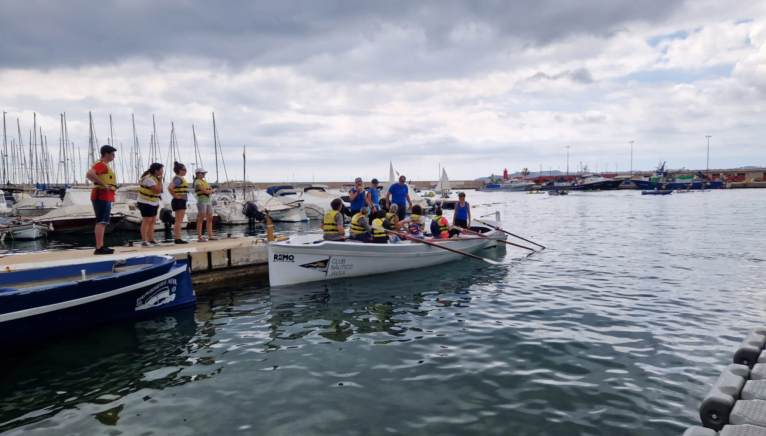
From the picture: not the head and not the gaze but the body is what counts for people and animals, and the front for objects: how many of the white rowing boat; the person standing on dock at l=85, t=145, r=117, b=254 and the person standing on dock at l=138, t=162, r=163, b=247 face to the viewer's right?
2

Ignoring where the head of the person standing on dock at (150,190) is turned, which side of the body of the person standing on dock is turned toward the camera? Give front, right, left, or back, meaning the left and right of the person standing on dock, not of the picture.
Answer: right

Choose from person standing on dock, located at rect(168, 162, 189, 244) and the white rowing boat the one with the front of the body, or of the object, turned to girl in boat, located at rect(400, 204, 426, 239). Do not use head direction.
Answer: the person standing on dock

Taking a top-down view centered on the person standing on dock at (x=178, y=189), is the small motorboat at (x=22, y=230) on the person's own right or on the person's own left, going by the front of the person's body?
on the person's own left

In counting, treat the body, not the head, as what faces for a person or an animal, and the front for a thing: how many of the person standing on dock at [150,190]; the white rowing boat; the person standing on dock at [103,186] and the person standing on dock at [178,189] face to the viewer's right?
3

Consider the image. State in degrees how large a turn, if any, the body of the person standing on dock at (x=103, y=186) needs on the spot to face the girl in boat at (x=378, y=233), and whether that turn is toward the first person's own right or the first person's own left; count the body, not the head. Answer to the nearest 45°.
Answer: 0° — they already face them

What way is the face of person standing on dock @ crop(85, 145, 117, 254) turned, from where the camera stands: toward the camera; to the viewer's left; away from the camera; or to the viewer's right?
to the viewer's right

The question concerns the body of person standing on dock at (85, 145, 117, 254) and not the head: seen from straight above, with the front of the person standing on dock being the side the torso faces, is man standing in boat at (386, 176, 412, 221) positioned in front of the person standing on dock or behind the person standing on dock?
in front

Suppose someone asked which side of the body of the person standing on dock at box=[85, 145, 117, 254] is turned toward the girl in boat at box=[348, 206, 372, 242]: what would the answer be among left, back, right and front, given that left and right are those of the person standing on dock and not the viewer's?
front

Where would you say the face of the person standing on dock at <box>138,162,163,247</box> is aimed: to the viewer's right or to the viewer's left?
to the viewer's right

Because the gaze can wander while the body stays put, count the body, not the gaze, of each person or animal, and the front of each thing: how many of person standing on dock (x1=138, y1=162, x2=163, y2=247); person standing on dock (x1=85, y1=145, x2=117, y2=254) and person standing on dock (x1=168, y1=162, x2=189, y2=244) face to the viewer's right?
3

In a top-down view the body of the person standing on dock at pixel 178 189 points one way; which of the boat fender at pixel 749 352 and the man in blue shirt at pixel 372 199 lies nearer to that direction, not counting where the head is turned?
the man in blue shirt

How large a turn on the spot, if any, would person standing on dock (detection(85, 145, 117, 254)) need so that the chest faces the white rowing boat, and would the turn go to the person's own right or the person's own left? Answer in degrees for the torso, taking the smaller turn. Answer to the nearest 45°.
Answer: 0° — they already face it
